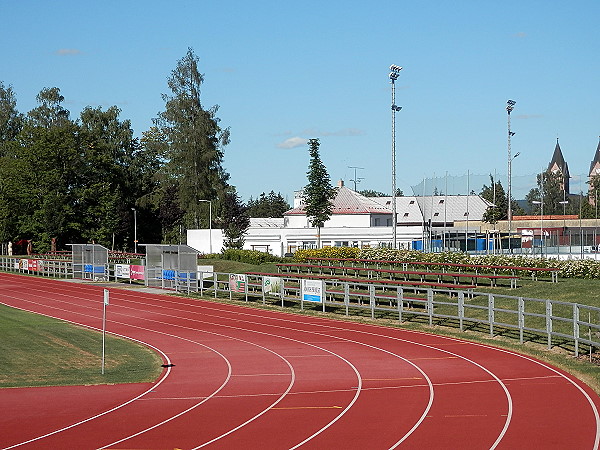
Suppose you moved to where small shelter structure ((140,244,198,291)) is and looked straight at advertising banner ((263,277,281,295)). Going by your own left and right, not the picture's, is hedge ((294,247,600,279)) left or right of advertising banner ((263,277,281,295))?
left

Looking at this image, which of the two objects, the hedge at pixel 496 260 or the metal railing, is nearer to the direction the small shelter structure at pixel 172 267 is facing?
the metal railing

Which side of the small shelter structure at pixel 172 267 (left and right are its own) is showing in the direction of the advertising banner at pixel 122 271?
right

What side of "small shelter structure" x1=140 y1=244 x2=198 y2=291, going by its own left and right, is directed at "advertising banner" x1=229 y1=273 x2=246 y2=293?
left

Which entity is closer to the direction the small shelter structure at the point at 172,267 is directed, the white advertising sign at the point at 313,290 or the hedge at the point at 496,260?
the white advertising sign

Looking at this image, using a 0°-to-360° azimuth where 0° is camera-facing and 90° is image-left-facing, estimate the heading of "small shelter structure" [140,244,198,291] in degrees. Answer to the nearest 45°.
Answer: approximately 45°

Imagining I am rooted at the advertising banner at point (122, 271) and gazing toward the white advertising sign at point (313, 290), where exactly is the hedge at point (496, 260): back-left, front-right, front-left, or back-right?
front-left

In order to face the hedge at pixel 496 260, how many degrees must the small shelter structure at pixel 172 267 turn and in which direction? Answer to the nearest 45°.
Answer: approximately 135° to its left

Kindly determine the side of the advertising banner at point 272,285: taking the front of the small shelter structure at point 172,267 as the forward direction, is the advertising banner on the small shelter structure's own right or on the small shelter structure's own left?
on the small shelter structure's own left

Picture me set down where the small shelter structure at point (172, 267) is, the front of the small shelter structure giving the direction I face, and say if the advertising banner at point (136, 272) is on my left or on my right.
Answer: on my right

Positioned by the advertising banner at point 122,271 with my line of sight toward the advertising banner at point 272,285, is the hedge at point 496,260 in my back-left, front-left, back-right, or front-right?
front-left
